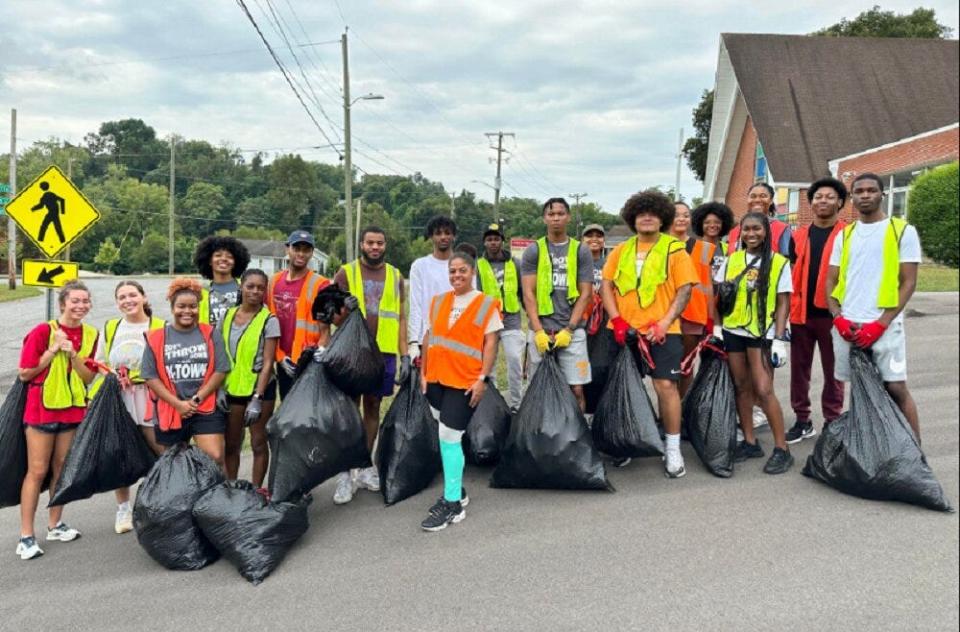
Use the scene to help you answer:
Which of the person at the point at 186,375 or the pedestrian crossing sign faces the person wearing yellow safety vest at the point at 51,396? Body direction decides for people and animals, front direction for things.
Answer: the pedestrian crossing sign

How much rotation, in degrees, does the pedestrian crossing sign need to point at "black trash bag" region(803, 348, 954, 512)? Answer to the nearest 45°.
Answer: approximately 45° to its left

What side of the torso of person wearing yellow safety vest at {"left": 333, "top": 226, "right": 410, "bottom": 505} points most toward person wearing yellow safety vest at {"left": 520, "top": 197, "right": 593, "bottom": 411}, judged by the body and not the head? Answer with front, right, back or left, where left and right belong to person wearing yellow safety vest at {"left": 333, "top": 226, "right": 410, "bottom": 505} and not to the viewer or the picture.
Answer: left

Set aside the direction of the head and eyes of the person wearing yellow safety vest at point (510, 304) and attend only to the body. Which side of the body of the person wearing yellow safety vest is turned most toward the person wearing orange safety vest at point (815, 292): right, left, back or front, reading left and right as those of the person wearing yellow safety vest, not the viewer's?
left

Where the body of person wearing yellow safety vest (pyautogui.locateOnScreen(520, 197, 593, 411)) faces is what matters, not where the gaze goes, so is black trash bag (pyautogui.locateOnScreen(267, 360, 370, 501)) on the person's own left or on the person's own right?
on the person's own right

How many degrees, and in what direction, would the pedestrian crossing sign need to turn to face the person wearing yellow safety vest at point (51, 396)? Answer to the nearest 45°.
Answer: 0° — it already faces them

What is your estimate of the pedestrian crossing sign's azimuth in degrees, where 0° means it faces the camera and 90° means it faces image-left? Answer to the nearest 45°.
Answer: approximately 0°

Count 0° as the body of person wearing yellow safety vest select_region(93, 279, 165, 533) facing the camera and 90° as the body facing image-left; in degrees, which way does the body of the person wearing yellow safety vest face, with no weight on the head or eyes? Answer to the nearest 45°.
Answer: approximately 0°
